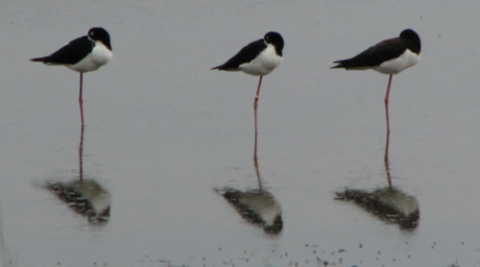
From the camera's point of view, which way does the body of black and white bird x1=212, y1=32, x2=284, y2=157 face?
to the viewer's right

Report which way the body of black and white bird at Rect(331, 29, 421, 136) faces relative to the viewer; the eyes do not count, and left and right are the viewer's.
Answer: facing to the right of the viewer

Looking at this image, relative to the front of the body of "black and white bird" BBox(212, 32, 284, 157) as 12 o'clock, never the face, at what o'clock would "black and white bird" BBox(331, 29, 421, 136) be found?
"black and white bird" BBox(331, 29, 421, 136) is roughly at 12 o'clock from "black and white bird" BBox(212, 32, 284, 157).

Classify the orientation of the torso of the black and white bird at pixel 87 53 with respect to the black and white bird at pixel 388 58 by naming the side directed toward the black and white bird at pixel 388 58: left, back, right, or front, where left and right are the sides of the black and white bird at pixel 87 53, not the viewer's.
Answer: front

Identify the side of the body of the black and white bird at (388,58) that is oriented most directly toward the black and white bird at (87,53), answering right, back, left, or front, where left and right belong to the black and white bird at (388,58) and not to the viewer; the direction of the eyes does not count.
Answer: back

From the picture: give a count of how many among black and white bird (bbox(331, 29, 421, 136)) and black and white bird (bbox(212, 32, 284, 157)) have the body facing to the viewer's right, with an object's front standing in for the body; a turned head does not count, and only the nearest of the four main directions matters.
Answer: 2

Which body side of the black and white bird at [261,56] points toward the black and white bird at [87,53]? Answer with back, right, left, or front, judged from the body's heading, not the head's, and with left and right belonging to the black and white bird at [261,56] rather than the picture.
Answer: back

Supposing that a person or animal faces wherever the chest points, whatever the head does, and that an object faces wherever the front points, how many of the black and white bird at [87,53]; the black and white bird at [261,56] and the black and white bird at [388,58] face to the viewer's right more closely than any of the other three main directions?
3

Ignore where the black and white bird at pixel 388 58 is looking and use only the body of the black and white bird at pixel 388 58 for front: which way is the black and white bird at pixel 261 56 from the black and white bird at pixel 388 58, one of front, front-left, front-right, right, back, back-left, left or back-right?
back

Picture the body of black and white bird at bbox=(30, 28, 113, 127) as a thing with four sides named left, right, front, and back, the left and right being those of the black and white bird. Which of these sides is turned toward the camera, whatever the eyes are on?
right
